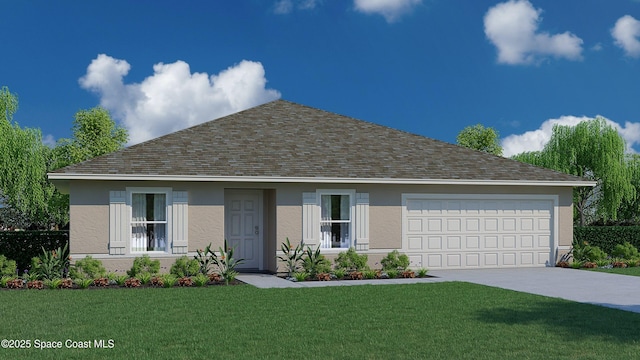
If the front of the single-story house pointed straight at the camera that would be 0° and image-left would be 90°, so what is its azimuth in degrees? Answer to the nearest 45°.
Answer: approximately 0°

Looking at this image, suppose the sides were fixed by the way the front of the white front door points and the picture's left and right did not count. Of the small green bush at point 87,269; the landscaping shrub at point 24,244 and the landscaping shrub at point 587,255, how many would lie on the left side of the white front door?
1

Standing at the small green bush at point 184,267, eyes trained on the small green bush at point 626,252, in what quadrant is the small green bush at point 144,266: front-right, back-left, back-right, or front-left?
back-left

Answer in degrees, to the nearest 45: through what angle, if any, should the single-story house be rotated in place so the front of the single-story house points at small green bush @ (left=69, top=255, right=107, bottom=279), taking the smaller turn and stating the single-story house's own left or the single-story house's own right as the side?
approximately 45° to the single-story house's own right

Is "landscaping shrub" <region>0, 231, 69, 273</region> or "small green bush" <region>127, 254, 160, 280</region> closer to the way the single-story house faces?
the small green bush

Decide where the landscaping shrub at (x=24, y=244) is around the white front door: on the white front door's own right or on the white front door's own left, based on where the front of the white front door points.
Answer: on the white front door's own right

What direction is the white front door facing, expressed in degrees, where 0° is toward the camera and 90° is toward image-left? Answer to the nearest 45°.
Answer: approximately 0°

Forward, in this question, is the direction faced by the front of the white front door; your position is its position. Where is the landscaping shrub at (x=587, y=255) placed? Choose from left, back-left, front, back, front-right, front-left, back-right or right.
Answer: left

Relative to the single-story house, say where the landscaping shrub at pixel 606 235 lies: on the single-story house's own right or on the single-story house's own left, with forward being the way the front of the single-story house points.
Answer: on the single-story house's own left

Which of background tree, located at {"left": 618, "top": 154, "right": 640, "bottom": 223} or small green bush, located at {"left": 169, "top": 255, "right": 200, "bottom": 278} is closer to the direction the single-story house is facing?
the small green bush

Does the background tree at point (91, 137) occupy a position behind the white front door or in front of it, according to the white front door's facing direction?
behind

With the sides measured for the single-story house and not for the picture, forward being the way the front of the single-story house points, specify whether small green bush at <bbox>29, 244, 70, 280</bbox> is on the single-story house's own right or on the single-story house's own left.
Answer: on the single-story house's own right
